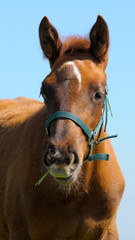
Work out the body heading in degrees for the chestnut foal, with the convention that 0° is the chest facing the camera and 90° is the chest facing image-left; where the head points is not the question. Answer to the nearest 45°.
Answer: approximately 315°
